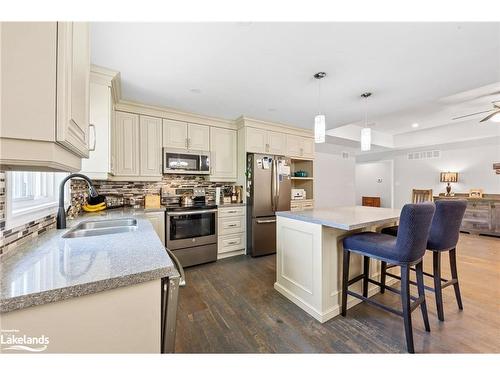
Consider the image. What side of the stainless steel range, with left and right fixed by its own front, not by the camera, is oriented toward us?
front

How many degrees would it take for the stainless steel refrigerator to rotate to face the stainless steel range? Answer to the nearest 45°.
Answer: approximately 90° to its right

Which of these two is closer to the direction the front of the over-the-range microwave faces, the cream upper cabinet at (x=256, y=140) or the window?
the window

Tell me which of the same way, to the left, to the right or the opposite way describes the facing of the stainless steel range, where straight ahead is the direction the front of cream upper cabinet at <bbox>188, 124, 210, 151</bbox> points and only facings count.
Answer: the same way

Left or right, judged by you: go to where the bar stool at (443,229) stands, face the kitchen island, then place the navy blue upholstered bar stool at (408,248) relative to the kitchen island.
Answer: left

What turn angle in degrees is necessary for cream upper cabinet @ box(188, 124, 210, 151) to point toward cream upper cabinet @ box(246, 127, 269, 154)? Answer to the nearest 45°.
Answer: approximately 90° to its left

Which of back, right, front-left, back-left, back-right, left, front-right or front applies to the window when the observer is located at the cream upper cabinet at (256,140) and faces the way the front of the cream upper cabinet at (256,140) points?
right

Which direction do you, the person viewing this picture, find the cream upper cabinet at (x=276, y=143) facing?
facing the viewer and to the right of the viewer

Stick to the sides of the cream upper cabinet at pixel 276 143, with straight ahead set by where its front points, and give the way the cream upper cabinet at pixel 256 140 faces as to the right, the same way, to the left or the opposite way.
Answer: the same way

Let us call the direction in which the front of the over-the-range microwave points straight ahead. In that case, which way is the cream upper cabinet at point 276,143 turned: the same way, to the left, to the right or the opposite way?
the same way

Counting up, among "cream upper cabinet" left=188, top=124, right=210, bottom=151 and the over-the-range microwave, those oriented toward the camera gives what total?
2

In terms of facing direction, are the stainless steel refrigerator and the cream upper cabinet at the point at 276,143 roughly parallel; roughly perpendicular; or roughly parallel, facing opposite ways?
roughly parallel

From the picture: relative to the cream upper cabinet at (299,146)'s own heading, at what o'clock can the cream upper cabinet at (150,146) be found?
the cream upper cabinet at (150,146) is roughly at 3 o'clock from the cream upper cabinet at (299,146).

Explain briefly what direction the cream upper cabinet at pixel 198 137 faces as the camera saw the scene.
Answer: facing the viewer

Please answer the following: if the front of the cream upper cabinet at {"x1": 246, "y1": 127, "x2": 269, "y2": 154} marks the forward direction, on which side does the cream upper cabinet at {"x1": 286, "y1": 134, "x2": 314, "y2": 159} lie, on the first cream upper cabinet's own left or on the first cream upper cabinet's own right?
on the first cream upper cabinet's own left

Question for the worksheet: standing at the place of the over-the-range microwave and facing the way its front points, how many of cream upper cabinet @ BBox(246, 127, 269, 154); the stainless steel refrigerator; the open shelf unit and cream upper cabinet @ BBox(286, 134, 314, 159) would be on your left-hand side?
4

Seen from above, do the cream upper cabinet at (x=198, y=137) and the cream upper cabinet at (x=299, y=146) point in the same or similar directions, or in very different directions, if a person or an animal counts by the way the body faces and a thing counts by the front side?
same or similar directions
